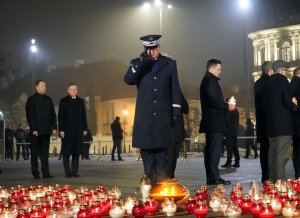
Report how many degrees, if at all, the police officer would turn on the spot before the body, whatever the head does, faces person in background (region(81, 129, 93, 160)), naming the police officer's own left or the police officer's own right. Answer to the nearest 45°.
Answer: approximately 180°

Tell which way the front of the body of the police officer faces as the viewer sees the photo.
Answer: toward the camera

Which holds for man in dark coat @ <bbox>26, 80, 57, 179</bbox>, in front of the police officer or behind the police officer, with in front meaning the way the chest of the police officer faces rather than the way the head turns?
behind

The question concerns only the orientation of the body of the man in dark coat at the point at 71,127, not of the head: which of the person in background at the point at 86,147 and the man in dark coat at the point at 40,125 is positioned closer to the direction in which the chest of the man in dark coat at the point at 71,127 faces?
the man in dark coat

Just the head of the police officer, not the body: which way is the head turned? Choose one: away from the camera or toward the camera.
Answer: toward the camera
